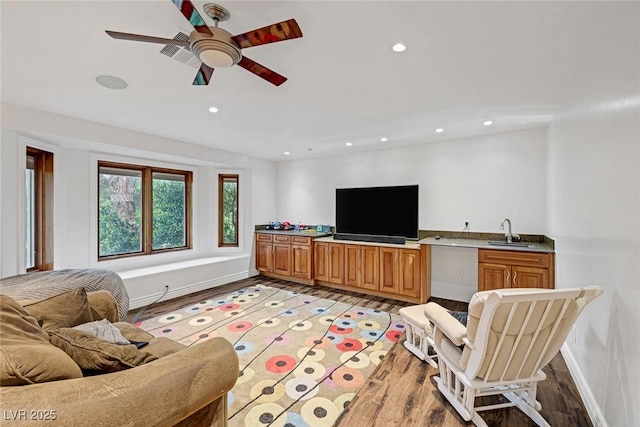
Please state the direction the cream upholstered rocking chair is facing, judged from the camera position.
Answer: facing away from the viewer and to the left of the viewer

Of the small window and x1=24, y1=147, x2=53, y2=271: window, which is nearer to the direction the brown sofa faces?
the small window

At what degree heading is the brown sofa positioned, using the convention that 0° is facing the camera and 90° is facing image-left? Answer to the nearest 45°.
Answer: approximately 225°

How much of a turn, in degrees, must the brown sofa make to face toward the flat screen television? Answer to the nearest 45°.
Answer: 0° — it already faces it
